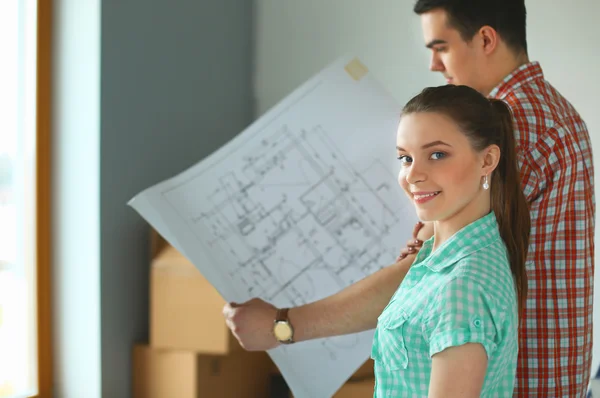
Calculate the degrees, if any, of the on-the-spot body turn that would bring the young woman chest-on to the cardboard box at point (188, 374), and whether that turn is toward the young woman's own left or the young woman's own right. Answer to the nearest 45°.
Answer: approximately 45° to the young woman's own right

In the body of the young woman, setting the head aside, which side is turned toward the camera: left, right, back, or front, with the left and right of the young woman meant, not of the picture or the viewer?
left

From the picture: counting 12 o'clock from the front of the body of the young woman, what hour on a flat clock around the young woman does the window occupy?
The window is roughly at 1 o'clock from the young woman.
